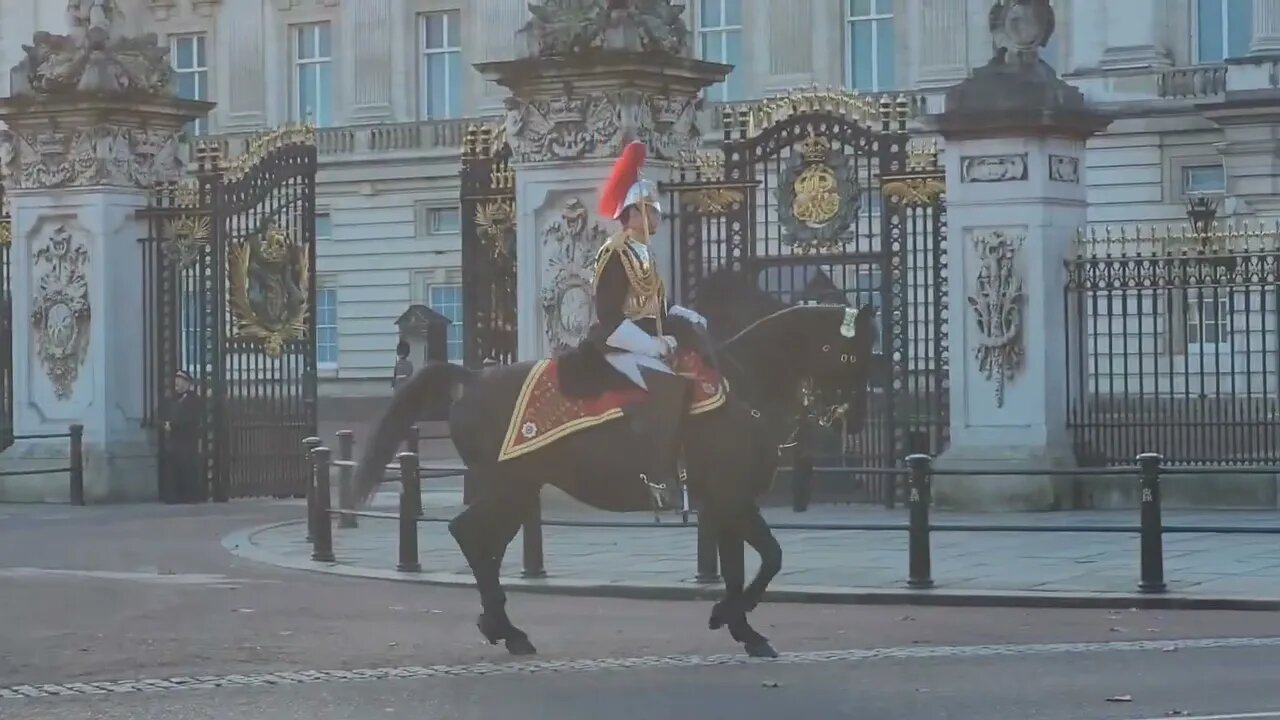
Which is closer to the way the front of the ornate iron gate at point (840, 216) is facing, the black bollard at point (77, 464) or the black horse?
the black horse

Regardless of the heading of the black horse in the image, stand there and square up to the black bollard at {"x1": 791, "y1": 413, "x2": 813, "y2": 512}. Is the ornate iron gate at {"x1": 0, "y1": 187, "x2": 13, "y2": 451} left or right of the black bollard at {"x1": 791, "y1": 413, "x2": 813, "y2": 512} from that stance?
left

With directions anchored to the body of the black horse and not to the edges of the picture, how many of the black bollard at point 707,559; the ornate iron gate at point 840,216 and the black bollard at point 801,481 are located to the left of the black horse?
3

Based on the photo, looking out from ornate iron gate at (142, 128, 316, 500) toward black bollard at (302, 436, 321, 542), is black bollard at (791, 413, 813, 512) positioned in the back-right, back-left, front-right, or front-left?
front-left

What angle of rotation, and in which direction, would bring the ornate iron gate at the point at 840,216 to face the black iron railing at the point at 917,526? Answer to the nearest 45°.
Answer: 0° — it already faces it

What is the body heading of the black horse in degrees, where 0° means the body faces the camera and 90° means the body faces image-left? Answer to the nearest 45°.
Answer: approximately 270°

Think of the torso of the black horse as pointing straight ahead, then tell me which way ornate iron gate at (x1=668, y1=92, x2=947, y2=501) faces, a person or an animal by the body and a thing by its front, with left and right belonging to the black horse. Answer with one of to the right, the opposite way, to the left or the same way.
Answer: to the right

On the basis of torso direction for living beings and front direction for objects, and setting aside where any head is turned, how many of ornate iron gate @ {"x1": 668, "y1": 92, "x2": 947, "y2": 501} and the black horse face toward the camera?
1

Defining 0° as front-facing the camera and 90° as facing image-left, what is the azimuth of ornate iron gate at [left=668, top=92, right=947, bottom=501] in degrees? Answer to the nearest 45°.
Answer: approximately 0°

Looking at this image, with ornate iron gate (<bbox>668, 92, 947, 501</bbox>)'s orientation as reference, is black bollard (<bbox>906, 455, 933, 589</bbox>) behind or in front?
in front

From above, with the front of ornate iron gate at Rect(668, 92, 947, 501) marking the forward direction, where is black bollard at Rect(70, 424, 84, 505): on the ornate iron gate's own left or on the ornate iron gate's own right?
on the ornate iron gate's own right

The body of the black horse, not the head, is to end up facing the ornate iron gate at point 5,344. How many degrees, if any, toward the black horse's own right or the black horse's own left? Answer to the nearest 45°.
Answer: approximately 135° to the black horse's own left

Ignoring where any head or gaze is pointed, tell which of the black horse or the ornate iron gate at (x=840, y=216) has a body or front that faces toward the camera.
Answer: the ornate iron gate

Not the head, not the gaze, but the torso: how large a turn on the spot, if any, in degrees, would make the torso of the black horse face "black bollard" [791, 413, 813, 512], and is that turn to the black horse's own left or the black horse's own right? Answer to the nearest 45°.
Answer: approximately 90° to the black horse's own left
